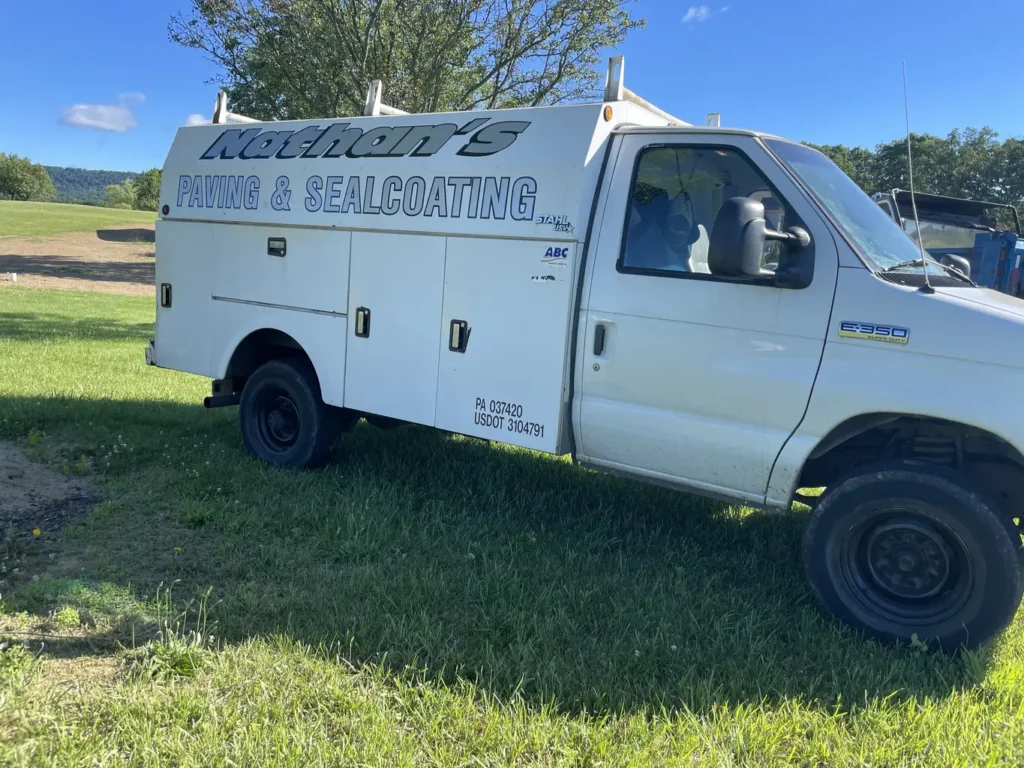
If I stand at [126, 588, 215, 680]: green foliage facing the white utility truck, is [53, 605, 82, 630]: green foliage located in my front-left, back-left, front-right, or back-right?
back-left

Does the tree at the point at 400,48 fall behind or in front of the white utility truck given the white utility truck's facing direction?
behind

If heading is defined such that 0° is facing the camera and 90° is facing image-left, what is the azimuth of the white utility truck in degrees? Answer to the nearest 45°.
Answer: approximately 315°

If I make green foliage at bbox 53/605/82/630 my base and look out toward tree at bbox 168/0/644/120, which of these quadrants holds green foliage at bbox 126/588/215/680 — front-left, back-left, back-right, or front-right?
back-right
